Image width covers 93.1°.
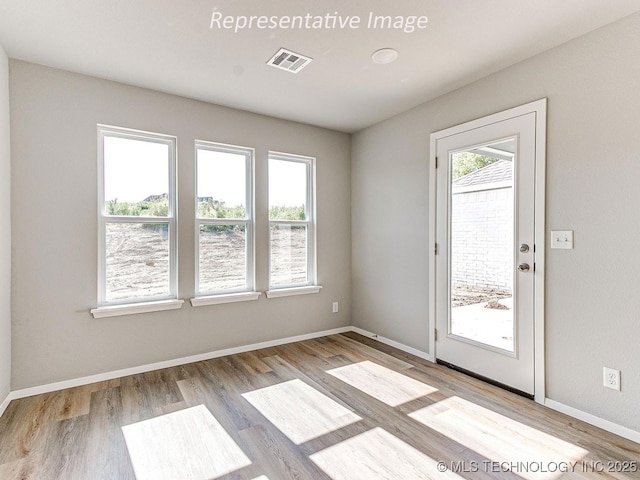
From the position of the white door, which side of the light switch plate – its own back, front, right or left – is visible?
right

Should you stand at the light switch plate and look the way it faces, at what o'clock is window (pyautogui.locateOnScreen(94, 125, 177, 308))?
The window is roughly at 2 o'clock from the light switch plate.

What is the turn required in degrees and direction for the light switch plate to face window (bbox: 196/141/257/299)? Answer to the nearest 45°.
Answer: approximately 90° to its right

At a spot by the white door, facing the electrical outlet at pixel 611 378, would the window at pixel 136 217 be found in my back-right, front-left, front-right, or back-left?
back-right
